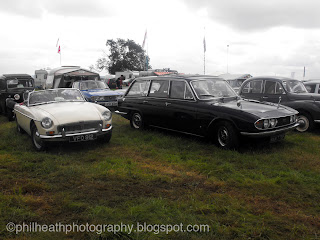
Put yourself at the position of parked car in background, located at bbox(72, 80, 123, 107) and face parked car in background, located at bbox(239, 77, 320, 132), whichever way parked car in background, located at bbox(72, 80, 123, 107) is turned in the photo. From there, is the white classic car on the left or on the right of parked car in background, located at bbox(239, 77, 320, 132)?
right

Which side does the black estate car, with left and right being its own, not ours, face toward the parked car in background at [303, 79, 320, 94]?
left

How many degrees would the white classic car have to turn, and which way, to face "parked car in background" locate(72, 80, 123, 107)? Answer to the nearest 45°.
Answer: approximately 135° to its left

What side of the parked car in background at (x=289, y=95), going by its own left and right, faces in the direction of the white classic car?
right

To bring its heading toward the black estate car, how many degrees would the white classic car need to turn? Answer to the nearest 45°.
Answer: approximately 45° to its left

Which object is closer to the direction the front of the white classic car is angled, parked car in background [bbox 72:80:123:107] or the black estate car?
the black estate car

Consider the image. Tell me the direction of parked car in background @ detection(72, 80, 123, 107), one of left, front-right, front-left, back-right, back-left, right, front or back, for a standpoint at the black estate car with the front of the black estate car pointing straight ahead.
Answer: back

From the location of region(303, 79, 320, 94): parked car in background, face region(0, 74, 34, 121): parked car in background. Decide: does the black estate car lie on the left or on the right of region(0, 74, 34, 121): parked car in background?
left

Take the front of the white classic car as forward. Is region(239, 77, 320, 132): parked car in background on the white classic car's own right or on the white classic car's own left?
on the white classic car's own left

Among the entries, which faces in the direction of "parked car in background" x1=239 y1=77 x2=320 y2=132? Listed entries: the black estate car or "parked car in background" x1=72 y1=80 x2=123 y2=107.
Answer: "parked car in background" x1=72 y1=80 x2=123 y2=107

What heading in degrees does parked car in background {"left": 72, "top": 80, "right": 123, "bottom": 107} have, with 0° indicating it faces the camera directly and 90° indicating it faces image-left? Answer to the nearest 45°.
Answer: approximately 315°

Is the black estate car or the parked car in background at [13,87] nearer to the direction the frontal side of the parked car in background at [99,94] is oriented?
the black estate car

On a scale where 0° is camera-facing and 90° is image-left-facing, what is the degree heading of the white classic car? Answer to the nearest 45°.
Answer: approximately 315°
